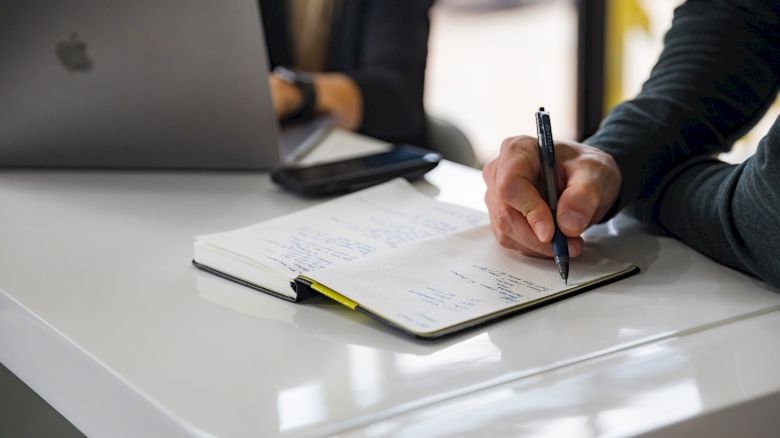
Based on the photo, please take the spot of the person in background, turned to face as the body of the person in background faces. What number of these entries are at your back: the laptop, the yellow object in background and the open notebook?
1

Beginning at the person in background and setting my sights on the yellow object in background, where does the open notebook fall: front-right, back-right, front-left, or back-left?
back-right

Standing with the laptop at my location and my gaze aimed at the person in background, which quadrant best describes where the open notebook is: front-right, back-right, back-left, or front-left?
back-right

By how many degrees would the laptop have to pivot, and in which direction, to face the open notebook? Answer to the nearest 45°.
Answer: approximately 180°

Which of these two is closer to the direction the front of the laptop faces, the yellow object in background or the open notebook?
the yellow object in background

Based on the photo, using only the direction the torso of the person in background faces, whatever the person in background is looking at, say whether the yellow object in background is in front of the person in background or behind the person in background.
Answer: behind

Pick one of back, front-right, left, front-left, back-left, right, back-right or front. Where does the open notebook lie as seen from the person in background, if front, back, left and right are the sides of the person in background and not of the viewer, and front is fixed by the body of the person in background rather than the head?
front-left

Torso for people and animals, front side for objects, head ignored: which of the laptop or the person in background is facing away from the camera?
the laptop

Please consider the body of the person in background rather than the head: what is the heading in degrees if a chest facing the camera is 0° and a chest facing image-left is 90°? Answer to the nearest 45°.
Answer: approximately 45°

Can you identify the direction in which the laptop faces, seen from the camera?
facing away from the viewer

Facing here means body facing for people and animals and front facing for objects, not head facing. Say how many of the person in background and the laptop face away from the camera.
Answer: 1

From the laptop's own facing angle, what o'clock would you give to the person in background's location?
The person in background is roughly at 1 o'clock from the laptop.

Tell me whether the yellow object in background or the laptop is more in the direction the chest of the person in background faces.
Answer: the laptop
